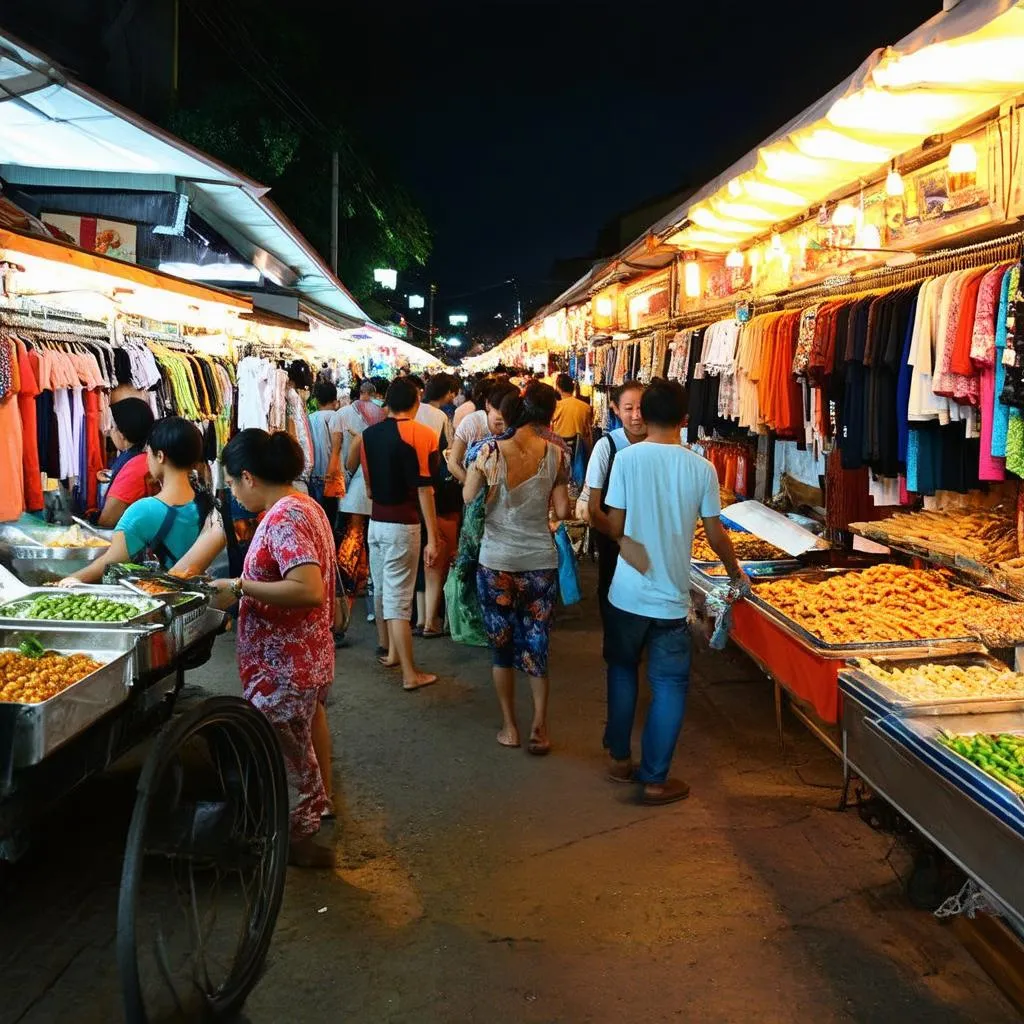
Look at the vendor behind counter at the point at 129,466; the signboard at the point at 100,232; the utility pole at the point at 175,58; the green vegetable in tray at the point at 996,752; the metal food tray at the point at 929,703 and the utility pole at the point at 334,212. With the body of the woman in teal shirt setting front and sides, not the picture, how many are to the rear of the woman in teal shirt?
2

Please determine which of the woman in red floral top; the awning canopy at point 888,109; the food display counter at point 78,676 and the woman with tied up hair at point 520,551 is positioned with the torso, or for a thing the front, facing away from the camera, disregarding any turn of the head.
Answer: the woman with tied up hair

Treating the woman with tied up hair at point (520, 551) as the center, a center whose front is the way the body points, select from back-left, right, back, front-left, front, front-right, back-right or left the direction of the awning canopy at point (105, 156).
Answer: front-left

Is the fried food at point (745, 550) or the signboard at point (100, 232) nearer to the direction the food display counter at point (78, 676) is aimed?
the fried food

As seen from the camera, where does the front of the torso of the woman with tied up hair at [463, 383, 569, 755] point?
away from the camera

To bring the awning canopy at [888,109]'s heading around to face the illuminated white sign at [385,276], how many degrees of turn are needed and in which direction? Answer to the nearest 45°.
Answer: approximately 90° to its right

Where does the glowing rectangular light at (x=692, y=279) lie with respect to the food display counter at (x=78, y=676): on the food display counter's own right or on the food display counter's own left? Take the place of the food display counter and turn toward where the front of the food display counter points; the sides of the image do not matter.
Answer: on the food display counter's own left

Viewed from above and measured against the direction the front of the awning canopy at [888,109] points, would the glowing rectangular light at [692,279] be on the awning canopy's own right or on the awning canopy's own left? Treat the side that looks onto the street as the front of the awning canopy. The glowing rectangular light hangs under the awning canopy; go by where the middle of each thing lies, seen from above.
on the awning canopy's own right

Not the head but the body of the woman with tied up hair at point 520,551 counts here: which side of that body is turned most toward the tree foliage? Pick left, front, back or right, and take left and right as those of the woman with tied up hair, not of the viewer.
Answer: front

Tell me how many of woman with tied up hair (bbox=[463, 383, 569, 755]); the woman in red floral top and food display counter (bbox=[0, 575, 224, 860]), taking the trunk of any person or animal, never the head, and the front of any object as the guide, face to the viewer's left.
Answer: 1

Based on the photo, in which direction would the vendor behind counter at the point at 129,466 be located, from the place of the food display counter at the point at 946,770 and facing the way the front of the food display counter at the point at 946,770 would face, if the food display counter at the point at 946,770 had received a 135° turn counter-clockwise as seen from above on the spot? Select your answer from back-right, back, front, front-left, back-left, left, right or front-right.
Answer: back

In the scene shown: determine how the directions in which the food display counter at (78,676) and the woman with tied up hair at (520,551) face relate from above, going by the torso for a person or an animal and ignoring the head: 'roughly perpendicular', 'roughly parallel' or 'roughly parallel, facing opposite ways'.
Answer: roughly perpendicular

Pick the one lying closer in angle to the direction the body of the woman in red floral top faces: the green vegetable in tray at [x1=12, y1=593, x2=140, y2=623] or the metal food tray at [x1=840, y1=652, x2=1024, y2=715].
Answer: the green vegetable in tray

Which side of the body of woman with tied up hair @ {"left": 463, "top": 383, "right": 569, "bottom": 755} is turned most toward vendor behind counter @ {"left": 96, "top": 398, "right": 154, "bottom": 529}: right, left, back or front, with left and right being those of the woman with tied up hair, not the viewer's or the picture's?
left

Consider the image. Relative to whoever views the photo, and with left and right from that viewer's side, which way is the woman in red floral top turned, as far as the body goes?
facing to the left of the viewer
